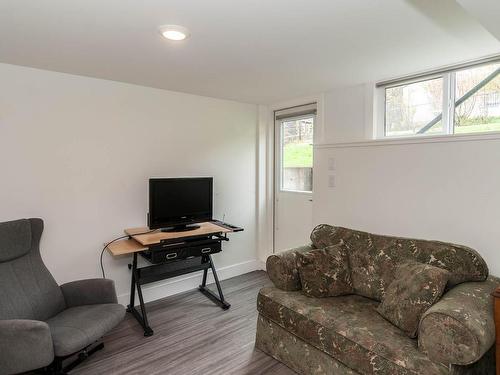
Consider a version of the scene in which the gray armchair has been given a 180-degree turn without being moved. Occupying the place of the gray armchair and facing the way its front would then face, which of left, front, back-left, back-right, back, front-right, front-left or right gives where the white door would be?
back-right

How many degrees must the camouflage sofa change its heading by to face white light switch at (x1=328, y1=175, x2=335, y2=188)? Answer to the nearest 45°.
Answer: approximately 135° to its right

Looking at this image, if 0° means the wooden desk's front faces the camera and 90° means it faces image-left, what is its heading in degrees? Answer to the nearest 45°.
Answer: approximately 315°

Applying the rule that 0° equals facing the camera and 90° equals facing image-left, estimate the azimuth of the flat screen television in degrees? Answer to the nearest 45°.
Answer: approximately 315°

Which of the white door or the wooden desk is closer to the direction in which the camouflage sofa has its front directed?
the wooden desk

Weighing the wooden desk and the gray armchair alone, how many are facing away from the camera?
0
